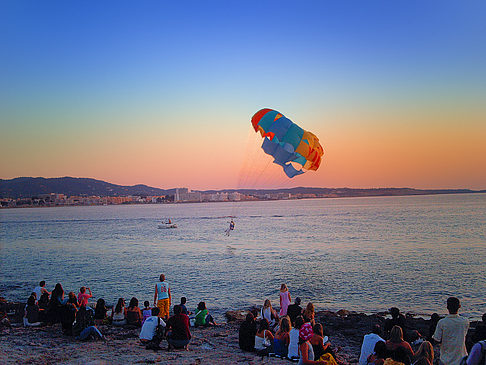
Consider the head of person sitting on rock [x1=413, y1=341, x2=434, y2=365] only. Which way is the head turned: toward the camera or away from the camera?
away from the camera

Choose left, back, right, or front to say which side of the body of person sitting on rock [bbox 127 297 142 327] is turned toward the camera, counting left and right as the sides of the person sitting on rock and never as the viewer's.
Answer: back

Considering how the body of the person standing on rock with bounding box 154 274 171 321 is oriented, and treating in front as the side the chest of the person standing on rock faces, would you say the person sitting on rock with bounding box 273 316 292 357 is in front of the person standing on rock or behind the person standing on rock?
behind

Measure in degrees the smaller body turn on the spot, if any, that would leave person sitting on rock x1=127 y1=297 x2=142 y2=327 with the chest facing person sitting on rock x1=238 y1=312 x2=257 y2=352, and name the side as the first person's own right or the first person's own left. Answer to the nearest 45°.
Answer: approximately 135° to the first person's own right

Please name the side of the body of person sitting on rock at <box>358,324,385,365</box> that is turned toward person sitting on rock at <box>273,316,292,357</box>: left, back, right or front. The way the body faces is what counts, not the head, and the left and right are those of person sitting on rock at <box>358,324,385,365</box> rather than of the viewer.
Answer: left

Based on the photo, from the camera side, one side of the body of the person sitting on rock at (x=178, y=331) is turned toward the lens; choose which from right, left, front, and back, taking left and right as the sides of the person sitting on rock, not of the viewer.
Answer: back

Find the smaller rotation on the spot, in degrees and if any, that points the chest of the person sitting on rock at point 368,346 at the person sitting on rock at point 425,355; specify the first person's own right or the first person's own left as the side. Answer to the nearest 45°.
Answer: approximately 90° to the first person's own right

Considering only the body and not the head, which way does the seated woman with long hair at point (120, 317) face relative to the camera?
away from the camera

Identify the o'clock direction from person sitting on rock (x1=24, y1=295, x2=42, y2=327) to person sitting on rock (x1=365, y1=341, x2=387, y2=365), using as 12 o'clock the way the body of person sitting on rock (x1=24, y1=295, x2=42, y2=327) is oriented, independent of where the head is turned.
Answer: person sitting on rock (x1=365, y1=341, x2=387, y2=365) is roughly at 5 o'clock from person sitting on rock (x1=24, y1=295, x2=42, y2=327).
